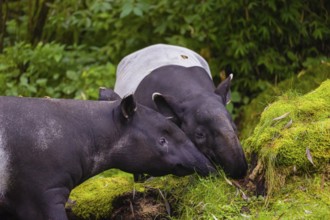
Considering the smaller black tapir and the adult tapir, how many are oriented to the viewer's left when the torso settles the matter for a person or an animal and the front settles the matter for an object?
0

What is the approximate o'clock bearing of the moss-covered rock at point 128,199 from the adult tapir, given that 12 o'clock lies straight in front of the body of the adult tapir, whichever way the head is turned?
The moss-covered rock is roughly at 2 o'clock from the adult tapir.

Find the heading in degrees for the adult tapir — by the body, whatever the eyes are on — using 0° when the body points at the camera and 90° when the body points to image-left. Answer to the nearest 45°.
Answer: approximately 315°

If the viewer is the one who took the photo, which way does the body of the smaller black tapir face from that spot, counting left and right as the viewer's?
facing to the right of the viewer

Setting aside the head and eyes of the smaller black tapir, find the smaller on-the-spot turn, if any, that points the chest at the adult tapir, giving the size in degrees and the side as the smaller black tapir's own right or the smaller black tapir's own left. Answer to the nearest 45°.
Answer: approximately 45° to the smaller black tapir's own left

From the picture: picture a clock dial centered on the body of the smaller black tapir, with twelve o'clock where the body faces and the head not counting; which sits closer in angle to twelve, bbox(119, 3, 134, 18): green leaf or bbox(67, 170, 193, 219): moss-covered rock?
the moss-covered rock

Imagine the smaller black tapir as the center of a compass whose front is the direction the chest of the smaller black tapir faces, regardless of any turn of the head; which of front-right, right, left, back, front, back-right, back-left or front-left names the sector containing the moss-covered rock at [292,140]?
front

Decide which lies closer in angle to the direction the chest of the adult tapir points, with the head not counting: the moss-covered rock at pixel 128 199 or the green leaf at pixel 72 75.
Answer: the moss-covered rock

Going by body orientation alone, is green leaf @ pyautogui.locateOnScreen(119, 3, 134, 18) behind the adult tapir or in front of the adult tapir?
behind

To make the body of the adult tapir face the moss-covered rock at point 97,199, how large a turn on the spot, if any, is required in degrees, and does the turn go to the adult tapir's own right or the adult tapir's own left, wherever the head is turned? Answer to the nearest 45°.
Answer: approximately 90° to the adult tapir's own right

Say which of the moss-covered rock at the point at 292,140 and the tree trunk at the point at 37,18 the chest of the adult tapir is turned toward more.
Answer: the moss-covered rock
